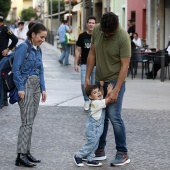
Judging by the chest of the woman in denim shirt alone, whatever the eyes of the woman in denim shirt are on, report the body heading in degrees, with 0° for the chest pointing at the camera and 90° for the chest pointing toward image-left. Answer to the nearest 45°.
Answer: approximately 315°

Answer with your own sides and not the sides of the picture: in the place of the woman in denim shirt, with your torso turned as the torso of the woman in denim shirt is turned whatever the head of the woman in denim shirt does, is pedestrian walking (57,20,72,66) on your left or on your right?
on your left

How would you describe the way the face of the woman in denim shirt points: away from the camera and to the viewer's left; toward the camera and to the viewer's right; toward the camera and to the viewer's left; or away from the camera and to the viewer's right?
toward the camera and to the viewer's right

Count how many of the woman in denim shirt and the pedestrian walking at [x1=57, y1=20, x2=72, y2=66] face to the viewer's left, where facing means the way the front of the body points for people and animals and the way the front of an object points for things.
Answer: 0
